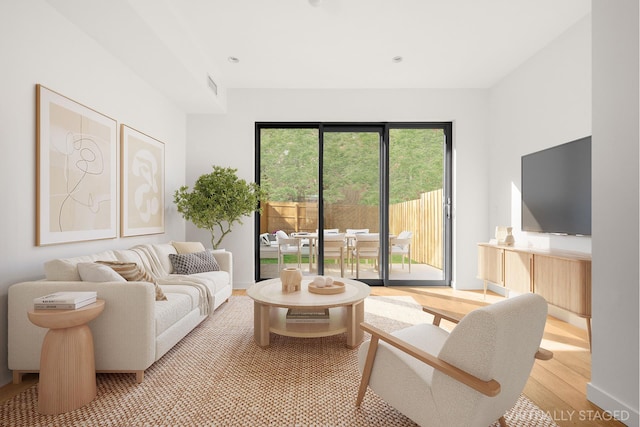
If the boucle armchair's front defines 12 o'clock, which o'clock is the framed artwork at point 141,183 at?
The framed artwork is roughly at 11 o'clock from the boucle armchair.

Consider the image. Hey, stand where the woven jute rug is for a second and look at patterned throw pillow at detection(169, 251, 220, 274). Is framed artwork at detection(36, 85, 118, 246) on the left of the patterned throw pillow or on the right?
left

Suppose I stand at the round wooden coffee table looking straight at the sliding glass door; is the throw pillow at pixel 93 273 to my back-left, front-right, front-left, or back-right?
back-left

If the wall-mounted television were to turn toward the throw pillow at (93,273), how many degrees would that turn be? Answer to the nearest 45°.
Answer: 0° — it already faces it

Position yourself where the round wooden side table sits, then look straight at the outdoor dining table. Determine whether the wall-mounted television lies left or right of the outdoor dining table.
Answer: right

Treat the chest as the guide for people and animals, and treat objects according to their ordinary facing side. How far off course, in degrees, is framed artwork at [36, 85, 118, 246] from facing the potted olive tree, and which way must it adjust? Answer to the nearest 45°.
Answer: approximately 90° to its left

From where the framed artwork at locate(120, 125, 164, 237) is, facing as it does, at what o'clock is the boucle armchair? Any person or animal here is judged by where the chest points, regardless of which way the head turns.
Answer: The boucle armchair is roughly at 1 o'clock from the framed artwork.

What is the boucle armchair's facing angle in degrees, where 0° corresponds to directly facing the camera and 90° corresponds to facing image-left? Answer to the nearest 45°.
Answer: approximately 135°

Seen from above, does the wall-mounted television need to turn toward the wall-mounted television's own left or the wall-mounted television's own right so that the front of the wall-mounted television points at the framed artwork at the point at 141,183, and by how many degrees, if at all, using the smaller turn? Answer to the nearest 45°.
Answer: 0° — it already faces it
